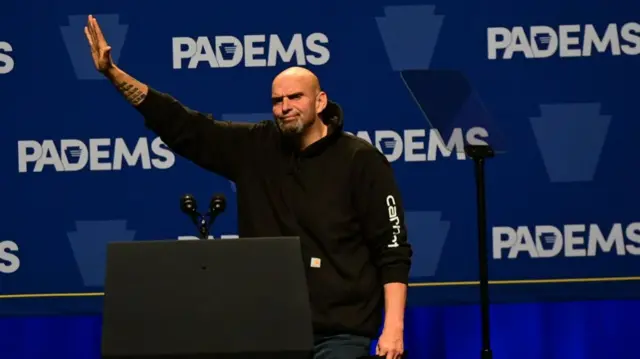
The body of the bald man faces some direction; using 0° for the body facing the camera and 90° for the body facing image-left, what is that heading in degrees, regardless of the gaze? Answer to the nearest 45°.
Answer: approximately 45°

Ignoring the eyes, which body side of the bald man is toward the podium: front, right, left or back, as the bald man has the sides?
front

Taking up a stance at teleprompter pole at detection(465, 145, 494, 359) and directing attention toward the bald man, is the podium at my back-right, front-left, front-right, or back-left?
front-left

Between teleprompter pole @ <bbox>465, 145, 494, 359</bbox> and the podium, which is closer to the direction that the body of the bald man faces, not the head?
the podium

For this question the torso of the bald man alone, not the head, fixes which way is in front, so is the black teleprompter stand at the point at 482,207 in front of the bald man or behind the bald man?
behind
